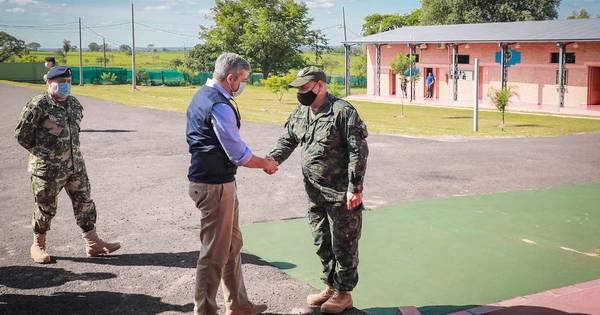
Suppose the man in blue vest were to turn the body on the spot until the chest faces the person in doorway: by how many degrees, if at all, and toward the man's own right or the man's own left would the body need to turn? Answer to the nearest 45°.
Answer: approximately 90° to the man's own left

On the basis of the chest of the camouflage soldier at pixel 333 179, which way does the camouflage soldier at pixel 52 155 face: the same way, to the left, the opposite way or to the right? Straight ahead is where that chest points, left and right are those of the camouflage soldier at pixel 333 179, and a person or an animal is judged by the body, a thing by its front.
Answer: to the left

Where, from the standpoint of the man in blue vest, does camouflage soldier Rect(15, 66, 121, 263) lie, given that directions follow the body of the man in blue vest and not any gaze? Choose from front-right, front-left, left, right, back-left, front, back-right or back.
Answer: back-left

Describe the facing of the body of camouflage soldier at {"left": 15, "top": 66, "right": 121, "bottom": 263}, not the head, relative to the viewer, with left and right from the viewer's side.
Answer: facing the viewer and to the right of the viewer

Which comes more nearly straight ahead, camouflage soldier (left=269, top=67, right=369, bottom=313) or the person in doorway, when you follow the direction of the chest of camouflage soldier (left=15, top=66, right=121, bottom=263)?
the camouflage soldier

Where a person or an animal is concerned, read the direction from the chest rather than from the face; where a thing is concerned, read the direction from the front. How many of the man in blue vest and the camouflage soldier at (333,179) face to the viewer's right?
1

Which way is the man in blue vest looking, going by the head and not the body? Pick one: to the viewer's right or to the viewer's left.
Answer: to the viewer's right

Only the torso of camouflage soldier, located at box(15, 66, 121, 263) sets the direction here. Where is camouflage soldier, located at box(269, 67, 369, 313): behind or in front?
in front

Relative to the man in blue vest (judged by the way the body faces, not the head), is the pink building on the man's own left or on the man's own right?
on the man's own left

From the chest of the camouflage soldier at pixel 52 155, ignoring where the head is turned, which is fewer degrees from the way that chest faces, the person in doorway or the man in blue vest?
the man in blue vest

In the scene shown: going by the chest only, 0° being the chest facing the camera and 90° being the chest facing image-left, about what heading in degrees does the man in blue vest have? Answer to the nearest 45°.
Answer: approximately 270°

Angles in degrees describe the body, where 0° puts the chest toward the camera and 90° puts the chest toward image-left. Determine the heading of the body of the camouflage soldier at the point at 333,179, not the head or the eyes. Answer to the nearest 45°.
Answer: approximately 45°

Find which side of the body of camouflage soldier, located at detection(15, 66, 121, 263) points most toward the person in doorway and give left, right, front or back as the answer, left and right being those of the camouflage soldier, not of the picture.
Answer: left
